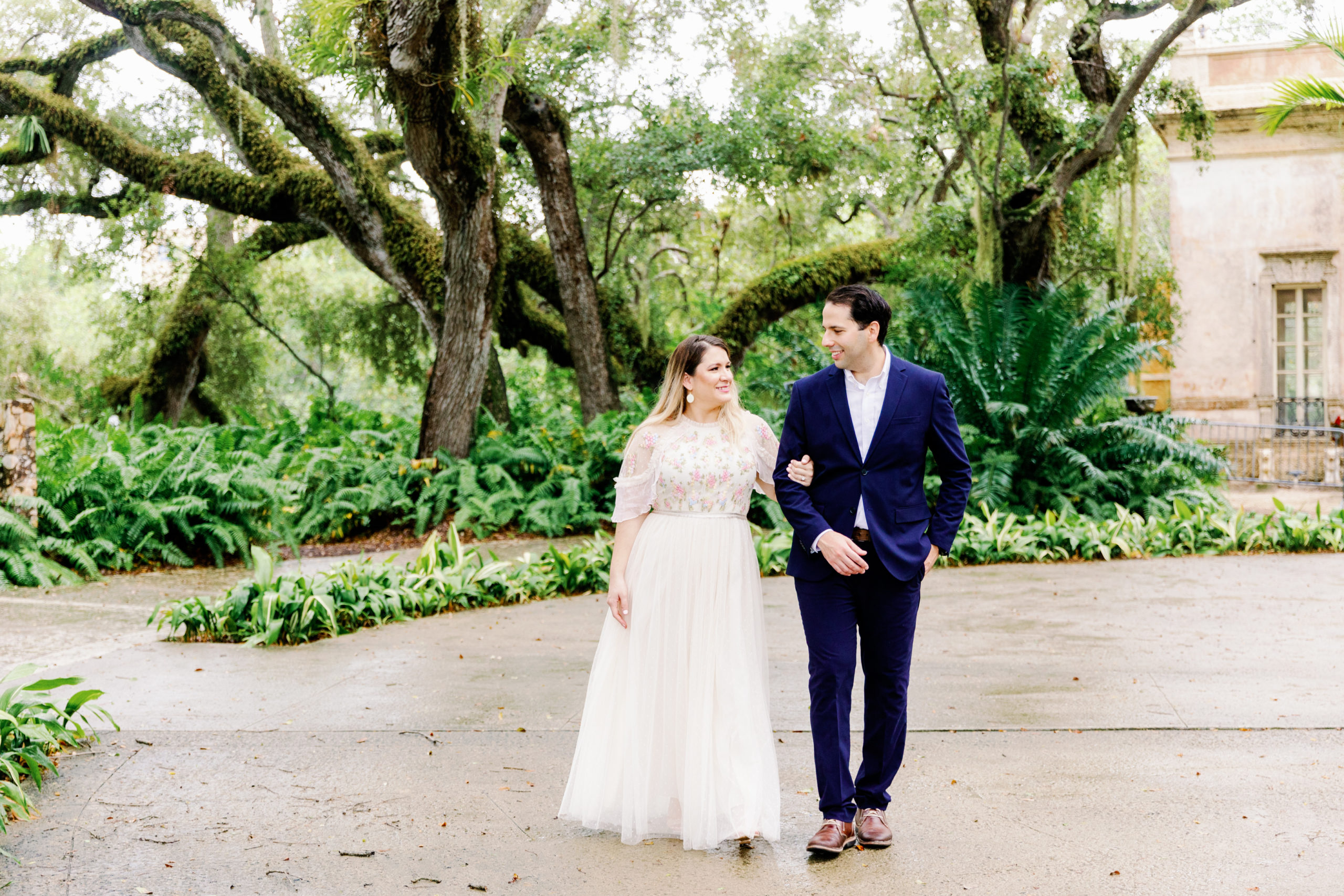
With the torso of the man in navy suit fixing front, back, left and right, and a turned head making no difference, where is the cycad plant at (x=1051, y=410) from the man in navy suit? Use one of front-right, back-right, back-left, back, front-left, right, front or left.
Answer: back

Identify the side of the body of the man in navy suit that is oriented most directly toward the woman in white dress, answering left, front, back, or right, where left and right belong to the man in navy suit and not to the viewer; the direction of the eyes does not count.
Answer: right

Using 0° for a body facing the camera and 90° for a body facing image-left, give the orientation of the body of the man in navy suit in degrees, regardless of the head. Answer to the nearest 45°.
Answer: approximately 0°

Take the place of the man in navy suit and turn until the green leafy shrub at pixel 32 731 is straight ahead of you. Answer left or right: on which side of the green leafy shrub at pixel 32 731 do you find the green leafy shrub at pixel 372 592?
right

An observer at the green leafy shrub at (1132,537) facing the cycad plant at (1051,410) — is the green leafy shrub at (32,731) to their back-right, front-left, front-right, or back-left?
back-left

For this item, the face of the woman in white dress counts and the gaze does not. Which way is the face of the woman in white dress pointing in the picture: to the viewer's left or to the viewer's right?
to the viewer's right

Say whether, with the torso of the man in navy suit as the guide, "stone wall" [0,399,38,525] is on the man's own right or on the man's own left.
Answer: on the man's own right

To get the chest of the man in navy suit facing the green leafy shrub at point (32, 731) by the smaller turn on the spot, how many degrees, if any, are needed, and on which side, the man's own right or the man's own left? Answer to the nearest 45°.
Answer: approximately 90° to the man's own right

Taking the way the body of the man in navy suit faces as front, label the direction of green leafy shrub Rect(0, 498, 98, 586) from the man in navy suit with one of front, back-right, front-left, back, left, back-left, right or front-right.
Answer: back-right

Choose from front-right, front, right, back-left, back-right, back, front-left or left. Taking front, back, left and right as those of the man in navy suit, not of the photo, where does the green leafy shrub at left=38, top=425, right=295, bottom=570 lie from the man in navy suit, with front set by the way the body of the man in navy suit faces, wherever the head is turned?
back-right
